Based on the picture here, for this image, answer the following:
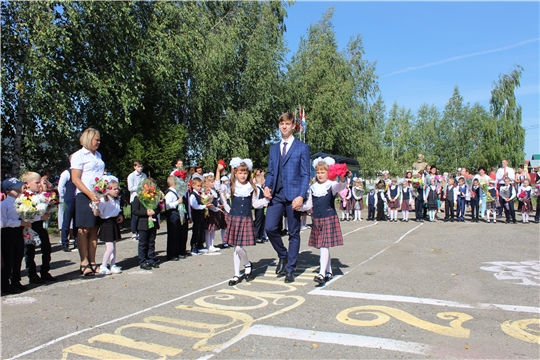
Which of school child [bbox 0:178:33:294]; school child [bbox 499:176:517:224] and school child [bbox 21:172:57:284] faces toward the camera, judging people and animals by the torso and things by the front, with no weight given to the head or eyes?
school child [bbox 499:176:517:224]

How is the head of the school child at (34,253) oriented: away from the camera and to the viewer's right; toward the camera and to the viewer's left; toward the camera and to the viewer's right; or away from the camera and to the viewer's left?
toward the camera and to the viewer's right

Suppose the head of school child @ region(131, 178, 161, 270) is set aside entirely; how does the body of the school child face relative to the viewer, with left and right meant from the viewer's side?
facing the viewer and to the right of the viewer

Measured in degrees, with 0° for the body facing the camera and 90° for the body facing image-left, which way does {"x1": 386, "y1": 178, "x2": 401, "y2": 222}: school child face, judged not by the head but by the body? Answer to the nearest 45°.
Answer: approximately 0°

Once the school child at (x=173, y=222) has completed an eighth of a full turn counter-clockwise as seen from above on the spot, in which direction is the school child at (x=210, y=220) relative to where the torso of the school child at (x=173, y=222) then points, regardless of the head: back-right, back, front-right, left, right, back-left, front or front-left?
front-left

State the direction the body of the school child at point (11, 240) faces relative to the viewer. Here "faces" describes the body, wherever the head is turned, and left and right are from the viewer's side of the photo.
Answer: facing to the right of the viewer

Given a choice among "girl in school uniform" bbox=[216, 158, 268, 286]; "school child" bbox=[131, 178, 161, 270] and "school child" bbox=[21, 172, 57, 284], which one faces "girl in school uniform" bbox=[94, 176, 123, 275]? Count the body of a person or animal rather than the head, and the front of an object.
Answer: "school child" bbox=[21, 172, 57, 284]

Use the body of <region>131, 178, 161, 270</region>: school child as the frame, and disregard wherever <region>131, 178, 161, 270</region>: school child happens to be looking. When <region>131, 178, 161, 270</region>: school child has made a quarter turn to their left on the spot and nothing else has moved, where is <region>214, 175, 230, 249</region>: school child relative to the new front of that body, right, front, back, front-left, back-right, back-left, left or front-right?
front

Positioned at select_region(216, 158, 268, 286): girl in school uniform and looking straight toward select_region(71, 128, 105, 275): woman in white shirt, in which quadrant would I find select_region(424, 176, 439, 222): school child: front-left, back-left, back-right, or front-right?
back-right

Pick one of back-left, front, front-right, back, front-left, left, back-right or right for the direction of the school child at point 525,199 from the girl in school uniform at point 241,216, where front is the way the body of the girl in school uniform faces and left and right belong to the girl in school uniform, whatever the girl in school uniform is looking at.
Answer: back-left

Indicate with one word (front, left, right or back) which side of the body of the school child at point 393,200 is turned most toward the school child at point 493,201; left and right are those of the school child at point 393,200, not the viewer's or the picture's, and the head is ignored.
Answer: left

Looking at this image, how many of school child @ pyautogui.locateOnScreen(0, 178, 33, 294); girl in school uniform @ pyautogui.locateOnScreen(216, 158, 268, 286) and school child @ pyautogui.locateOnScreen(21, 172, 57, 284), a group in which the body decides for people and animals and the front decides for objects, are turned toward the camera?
1

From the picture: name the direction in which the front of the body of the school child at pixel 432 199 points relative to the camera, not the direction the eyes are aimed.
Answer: toward the camera

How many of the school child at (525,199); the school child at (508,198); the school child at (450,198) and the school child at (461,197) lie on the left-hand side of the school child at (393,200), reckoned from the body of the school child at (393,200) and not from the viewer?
4

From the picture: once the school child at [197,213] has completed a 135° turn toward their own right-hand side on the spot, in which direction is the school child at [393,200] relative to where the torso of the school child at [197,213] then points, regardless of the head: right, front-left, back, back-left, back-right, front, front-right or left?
back-right

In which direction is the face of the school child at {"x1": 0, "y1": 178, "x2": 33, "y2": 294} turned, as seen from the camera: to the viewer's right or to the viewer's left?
to the viewer's right

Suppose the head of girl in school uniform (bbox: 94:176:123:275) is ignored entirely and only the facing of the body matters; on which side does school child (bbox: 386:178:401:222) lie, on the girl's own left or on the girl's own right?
on the girl's own left

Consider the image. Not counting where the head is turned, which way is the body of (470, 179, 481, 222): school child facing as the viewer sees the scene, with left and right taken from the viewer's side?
facing the viewer
